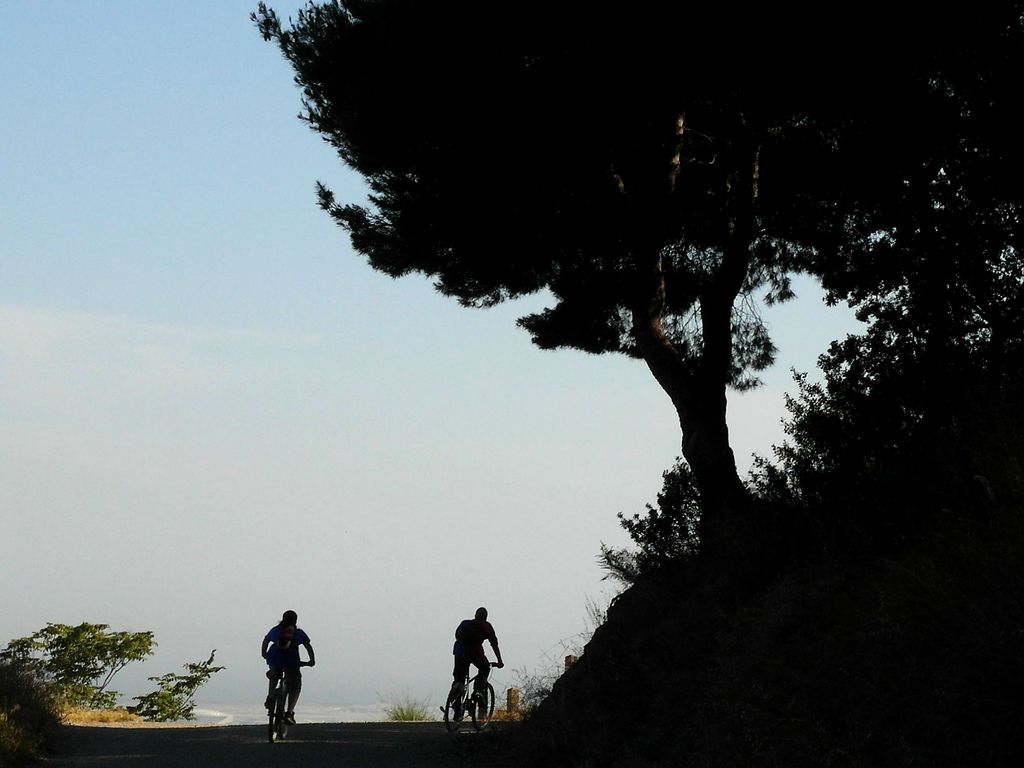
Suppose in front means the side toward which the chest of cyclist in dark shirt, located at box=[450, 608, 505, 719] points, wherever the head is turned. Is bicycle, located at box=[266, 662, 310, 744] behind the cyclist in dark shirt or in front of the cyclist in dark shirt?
behind

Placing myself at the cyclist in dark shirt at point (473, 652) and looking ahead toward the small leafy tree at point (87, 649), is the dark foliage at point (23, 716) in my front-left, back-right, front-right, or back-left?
front-left

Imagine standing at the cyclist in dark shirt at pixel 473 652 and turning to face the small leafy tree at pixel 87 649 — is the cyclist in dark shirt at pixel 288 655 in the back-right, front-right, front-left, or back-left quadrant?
front-left

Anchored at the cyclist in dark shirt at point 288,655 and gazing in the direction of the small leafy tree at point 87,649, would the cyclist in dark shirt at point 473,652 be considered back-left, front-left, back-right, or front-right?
back-right

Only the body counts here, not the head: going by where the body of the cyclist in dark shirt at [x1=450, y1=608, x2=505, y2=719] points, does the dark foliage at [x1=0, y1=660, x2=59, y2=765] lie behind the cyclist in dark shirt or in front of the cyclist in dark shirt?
behind

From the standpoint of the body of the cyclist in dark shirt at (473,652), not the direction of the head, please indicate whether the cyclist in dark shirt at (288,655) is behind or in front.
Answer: behind
